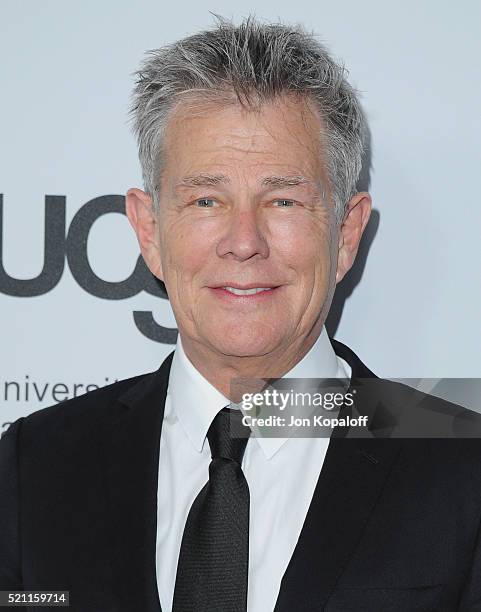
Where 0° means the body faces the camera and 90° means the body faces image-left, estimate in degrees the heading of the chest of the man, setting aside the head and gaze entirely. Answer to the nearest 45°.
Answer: approximately 0°
